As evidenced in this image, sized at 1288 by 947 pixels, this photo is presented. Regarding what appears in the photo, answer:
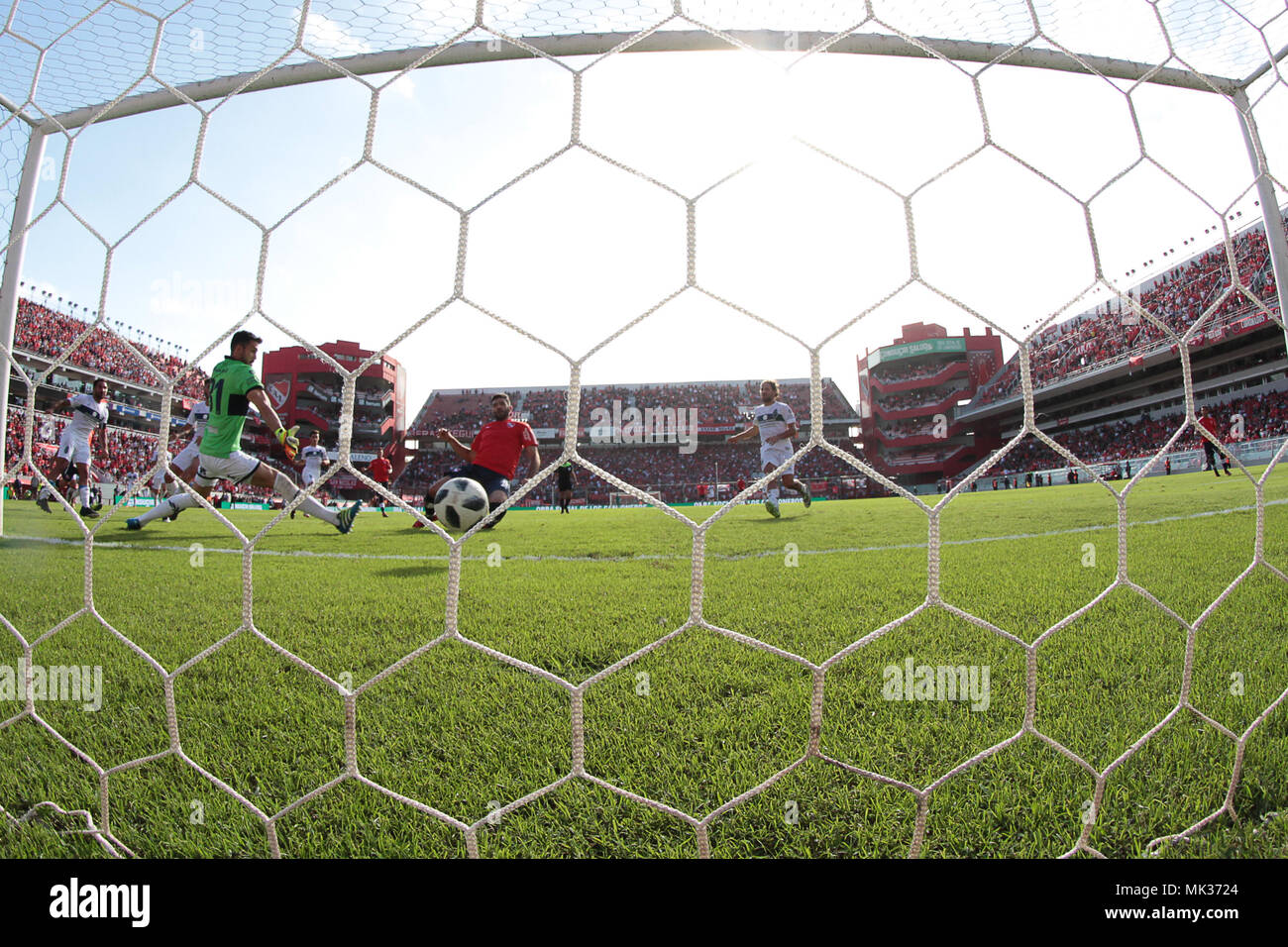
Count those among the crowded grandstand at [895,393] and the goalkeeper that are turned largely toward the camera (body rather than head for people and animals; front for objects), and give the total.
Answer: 1

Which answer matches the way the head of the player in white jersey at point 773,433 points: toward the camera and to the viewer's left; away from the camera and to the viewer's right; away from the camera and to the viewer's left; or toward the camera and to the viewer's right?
toward the camera and to the viewer's left

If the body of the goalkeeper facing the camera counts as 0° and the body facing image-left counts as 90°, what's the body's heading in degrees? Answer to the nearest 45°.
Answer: approximately 225°

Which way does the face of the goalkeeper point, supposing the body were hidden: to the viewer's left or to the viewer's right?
to the viewer's right

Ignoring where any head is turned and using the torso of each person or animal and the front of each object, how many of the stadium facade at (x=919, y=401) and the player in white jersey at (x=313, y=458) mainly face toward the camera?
2

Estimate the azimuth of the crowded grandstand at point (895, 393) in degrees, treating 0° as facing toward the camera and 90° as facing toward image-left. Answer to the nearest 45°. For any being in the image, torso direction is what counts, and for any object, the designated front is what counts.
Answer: approximately 0°

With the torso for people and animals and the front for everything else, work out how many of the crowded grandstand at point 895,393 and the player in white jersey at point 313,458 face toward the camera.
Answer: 2
